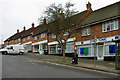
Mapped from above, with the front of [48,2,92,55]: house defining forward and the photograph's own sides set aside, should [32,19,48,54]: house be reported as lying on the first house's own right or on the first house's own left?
on the first house's own right

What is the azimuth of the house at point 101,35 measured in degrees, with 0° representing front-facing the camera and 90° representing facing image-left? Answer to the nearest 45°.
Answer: approximately 45°

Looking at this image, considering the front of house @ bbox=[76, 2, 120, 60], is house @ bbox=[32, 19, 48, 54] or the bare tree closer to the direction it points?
the bare tree

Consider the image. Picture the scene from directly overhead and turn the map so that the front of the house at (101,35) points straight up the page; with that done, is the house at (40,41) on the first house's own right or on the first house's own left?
on the first house's own right

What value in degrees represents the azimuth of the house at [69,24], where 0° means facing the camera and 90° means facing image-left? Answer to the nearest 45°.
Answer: approximately 45°
